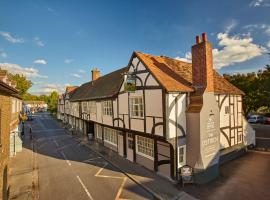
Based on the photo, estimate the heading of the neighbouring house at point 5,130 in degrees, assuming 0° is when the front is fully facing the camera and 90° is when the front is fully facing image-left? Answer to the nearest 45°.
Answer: approximately 270°

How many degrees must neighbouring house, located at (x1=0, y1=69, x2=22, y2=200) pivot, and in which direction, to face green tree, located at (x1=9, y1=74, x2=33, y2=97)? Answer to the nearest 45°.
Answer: approximately 90° to its left

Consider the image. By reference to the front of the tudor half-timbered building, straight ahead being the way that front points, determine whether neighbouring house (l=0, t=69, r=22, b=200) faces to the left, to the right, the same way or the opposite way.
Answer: the opposite way

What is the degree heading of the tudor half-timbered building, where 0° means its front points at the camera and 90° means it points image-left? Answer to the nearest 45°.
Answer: approximately 45°

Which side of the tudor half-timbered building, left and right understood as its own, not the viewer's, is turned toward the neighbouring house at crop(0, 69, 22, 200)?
front

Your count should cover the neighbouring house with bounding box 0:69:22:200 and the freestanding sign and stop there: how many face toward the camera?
1

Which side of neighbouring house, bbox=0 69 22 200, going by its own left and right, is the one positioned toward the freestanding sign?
front

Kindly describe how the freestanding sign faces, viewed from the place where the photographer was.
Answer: facing the viewer

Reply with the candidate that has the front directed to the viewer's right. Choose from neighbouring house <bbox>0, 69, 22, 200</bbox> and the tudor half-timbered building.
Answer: the neighbouring house

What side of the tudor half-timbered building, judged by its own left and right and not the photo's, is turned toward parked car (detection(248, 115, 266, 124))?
back

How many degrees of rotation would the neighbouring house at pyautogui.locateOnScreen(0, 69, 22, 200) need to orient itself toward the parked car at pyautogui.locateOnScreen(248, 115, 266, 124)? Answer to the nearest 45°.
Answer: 0° — it already faces it

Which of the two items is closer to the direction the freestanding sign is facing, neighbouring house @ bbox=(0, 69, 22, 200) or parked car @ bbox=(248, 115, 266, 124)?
the neighbouring house
